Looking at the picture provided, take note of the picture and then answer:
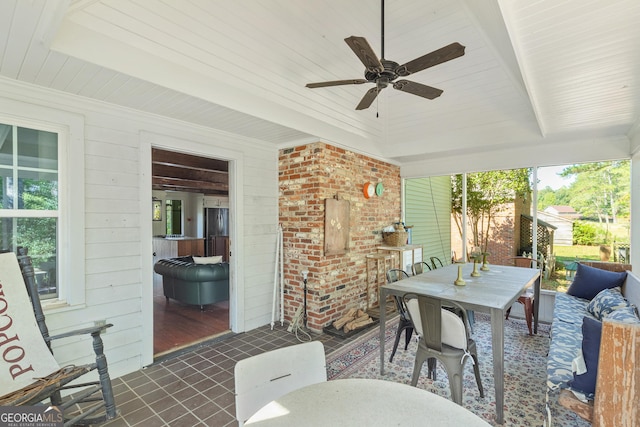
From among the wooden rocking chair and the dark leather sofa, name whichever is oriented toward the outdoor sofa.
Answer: the wooden rocking chair

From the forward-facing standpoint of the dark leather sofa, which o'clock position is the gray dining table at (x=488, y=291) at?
The gray dining table is roughly at 3 o'clock from the dark leather sofa.

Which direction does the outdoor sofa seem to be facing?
to the viewer's left

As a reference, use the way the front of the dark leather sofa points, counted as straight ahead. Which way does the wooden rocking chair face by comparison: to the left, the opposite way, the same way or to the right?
to the right

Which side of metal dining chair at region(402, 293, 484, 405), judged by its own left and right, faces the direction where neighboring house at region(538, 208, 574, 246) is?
front

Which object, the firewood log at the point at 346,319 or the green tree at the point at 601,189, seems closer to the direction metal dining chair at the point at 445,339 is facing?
the green tree

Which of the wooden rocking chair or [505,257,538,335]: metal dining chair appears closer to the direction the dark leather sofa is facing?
the metal dining chair

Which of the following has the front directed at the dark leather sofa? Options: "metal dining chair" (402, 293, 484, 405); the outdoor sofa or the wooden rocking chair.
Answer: the outdoor sofa

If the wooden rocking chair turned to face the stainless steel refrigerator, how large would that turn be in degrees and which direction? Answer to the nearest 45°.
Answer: approximately 90° to its left

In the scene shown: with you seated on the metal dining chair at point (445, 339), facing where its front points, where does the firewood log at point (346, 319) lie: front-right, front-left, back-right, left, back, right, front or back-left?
left

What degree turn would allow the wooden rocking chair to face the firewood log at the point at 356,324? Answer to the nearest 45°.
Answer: approximately 45° to its left

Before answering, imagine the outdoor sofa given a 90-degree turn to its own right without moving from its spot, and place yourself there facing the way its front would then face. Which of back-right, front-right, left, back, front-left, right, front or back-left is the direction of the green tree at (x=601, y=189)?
front
